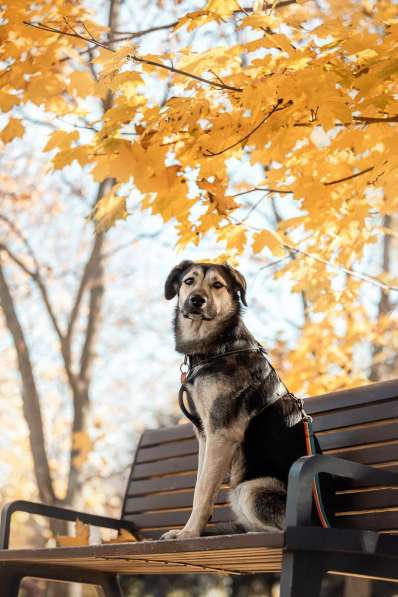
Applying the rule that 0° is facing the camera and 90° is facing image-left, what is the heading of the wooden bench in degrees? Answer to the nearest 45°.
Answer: approximately 45°

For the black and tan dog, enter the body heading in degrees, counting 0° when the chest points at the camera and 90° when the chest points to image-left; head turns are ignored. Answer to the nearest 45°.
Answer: approximately 45°
